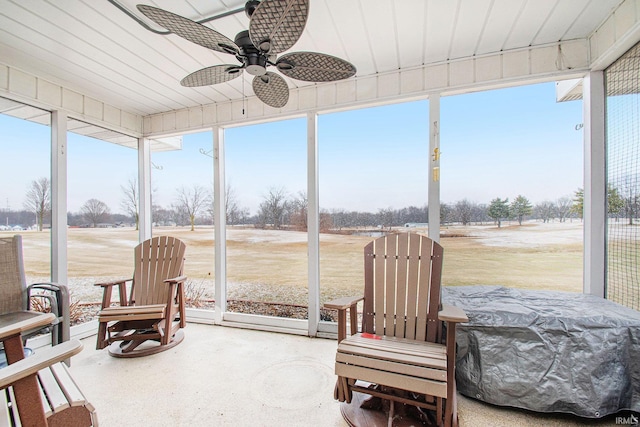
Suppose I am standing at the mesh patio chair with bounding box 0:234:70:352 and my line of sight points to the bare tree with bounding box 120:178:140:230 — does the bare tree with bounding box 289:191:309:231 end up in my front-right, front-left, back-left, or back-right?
front-right

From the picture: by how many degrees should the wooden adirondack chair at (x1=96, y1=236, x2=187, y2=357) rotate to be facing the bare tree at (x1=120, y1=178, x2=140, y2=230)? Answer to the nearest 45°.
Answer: approximately 135° to its right

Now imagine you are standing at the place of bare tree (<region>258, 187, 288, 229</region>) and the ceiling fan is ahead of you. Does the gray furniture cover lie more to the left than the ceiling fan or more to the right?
left

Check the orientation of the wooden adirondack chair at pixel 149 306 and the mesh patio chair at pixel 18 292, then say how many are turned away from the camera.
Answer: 0

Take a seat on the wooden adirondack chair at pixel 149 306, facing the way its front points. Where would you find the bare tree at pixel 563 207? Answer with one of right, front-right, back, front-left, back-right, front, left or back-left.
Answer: left

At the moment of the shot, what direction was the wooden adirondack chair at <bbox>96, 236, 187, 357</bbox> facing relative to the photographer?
facing the viewer and to the left of the viewer
